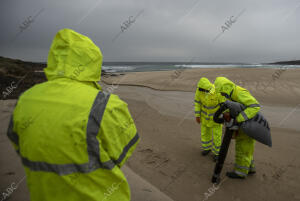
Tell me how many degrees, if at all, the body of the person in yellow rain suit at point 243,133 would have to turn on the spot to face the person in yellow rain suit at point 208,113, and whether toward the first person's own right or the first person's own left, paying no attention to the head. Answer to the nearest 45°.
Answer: approximately 45° to the first person's own right

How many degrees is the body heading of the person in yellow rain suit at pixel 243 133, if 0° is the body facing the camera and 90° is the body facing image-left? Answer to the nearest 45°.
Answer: approximately 90°
